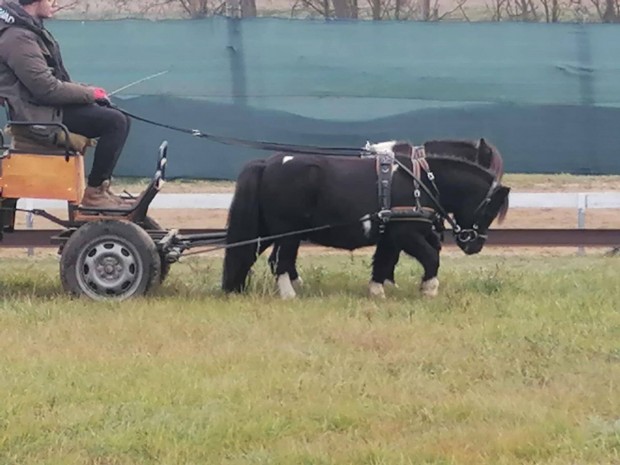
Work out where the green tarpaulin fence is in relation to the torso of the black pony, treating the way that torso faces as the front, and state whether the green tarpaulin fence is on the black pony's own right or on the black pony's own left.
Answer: on the black pony's own left

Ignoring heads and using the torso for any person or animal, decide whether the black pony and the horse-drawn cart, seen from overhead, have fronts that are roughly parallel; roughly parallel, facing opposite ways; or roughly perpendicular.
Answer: roughly parallel

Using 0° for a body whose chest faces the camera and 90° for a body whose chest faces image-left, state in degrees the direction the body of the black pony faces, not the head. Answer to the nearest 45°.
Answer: approximately 270°

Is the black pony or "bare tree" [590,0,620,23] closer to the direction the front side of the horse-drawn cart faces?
the black pony

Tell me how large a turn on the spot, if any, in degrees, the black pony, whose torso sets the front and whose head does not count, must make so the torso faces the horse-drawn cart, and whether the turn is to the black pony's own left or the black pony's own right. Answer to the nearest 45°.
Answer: approximately 180°

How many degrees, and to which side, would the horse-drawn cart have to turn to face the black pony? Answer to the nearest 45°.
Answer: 0° — it already faces it

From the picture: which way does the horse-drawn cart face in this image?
to the viewer's right

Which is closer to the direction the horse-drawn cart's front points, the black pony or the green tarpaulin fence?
the black pony

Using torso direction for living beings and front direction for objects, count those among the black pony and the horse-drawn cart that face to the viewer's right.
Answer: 2

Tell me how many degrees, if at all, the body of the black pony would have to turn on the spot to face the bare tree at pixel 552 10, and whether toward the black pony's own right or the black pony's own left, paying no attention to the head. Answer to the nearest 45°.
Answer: approximately 90° to the black pony's own left

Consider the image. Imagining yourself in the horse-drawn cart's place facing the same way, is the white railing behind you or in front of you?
in front
